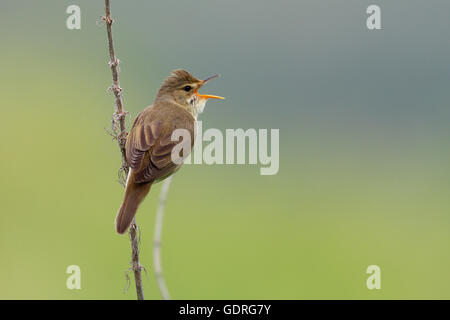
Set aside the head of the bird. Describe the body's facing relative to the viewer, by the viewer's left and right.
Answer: facing away from the viewer and to the right of the viewer

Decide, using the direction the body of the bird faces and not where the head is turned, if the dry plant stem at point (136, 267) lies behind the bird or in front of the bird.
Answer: behind
